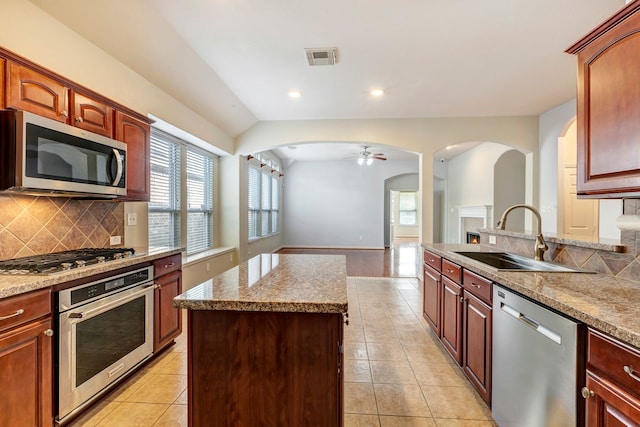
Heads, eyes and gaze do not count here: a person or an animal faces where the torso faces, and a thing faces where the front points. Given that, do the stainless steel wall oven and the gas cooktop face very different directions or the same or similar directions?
same or similar directions

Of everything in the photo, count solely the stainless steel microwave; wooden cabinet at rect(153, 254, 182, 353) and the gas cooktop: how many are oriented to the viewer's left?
0

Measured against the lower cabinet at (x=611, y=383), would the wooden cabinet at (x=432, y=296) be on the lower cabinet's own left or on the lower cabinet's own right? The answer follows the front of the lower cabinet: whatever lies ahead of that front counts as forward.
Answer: on the lower cabinet's own right

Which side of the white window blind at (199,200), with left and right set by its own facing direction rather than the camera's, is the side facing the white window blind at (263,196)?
left

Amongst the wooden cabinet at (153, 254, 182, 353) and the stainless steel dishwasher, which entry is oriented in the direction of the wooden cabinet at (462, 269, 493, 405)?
the wooden cabinet at (153, 254, 182, 353)

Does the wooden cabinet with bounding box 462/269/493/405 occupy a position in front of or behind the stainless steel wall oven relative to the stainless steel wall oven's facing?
in front

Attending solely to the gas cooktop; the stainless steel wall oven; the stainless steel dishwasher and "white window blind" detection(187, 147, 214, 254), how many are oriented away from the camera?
0

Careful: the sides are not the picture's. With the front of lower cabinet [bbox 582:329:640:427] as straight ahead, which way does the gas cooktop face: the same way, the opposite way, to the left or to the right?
the opposite way

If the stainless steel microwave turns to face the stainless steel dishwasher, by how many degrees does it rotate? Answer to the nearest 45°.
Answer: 0° — it already faces it

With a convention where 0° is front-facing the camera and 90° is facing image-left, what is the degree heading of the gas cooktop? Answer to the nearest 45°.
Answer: approximately 315°

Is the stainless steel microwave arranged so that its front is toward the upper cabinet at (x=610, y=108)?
yes

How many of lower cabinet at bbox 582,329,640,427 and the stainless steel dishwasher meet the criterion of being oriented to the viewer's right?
0

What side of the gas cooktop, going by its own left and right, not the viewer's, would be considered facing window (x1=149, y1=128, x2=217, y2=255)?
left

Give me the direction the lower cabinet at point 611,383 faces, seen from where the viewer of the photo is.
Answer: facing the viewer and to the left of the viewer

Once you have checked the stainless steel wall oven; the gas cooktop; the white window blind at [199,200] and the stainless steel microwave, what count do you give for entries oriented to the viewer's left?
0

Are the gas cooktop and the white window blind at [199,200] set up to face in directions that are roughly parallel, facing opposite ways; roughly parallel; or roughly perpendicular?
roughly parallel
